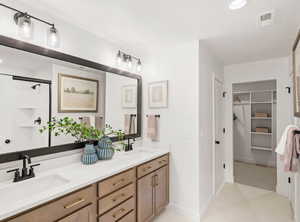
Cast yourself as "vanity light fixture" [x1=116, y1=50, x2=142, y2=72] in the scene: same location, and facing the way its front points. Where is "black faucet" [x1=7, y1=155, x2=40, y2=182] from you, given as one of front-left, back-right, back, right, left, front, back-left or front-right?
right

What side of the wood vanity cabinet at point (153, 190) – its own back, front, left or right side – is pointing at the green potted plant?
right

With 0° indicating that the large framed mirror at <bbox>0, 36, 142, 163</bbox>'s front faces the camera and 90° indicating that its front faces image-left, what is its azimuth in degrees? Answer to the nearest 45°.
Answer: approximately 315°

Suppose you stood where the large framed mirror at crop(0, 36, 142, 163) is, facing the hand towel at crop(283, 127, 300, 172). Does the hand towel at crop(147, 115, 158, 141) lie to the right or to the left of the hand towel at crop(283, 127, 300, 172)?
left

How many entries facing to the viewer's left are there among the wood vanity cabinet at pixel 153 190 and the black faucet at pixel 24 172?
0

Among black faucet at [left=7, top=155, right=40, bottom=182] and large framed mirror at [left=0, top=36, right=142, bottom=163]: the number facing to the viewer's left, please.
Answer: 0
